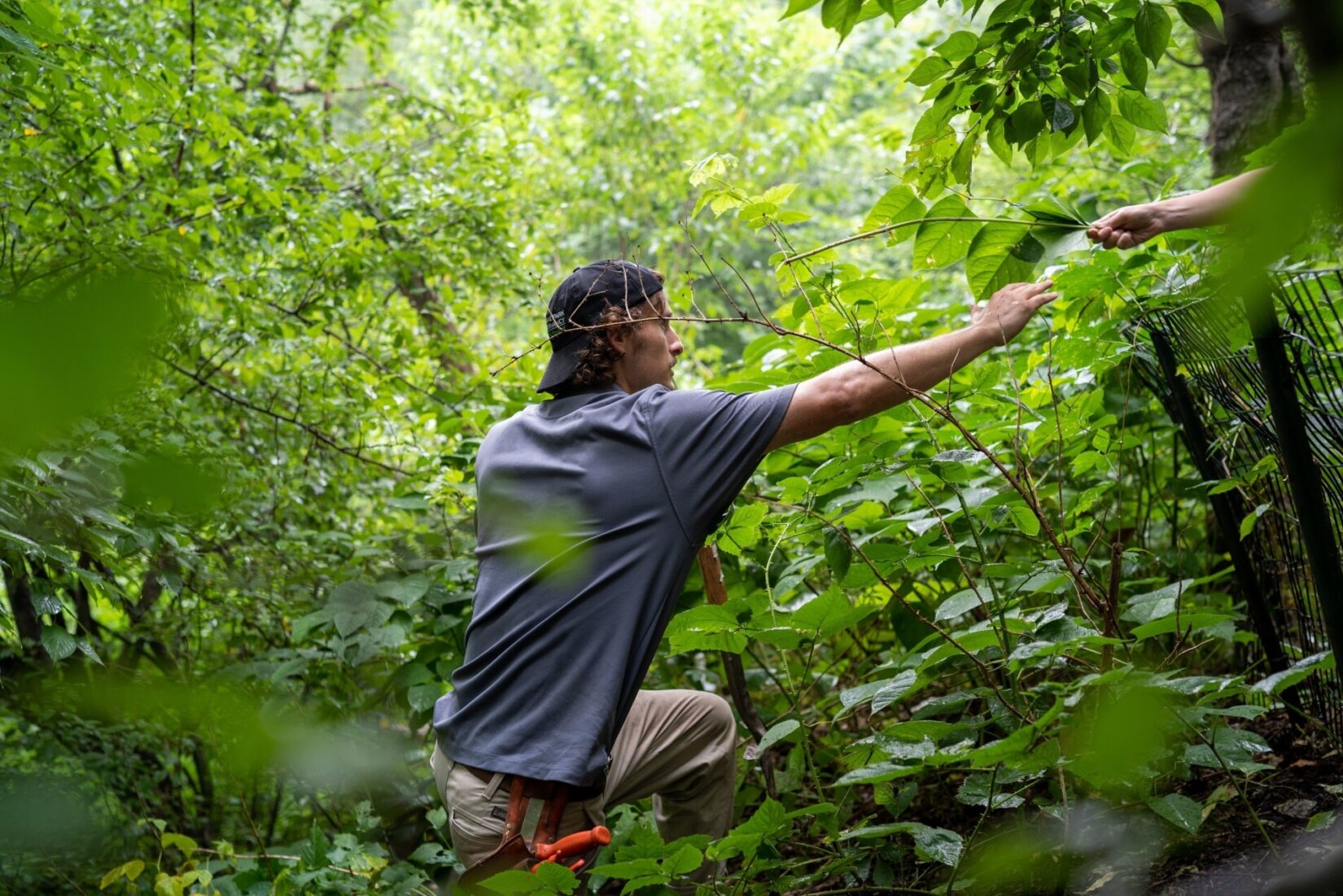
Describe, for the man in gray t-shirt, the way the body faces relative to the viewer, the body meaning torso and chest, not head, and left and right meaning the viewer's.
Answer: facing away from the viewer and to the right of the viewer

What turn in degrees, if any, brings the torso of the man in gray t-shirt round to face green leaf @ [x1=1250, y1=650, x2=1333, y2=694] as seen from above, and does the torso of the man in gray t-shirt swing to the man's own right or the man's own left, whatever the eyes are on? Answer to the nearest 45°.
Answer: approximately 45° to the man's own right

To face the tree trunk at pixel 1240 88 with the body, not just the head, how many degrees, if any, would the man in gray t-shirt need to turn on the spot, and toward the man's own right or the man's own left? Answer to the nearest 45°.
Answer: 0° — they already face it

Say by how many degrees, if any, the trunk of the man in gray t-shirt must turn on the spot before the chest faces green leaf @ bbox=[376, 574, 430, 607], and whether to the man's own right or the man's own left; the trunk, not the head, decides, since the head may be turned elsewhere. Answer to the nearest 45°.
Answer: approximately 90° to the man's own left

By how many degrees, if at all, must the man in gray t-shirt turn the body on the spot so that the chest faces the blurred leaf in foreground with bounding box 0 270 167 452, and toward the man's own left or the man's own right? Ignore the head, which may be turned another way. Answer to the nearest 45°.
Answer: approximately 135° to the man's own right

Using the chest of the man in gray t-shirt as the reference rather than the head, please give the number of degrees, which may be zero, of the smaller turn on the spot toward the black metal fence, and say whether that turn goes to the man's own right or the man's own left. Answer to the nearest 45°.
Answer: approximately 45° to the man's own right

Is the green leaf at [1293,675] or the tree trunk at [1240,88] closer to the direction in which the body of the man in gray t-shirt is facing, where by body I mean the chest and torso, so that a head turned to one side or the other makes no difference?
the tree trunk
